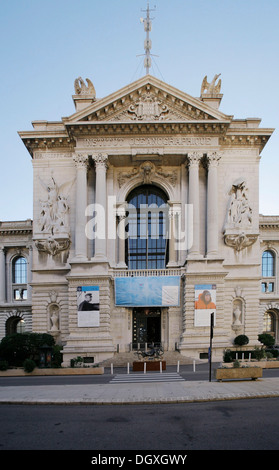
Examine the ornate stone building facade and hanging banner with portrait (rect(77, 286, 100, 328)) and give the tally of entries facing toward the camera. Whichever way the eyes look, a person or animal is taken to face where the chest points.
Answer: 2

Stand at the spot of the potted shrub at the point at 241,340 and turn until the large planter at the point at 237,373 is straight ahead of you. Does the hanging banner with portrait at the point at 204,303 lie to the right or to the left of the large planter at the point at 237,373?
right

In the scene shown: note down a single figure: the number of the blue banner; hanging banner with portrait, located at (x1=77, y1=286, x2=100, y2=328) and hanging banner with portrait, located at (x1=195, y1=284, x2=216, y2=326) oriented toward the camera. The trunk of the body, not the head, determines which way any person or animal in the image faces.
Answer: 3

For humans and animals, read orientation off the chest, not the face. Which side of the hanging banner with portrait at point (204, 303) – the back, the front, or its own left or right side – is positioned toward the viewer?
front

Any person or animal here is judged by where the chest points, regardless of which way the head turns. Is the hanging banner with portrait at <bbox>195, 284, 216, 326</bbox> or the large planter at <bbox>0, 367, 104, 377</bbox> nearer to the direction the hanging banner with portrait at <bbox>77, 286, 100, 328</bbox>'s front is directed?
the large planter

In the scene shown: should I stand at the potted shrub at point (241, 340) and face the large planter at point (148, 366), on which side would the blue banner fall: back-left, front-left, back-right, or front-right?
front-right

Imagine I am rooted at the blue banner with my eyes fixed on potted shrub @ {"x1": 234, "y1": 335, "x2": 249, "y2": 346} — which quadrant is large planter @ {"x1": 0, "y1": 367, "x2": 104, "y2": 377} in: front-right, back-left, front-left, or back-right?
back-right

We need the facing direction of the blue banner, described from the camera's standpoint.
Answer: facing the viewer

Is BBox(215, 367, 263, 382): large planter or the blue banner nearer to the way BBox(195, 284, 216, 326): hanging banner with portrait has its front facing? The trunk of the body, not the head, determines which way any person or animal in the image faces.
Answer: the large planter

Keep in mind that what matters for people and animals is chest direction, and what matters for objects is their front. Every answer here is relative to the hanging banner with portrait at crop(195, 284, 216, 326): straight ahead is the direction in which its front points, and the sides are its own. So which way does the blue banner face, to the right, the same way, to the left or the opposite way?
the same way

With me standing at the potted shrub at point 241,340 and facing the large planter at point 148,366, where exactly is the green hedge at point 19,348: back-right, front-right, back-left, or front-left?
front-right

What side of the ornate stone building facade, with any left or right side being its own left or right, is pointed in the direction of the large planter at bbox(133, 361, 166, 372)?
front

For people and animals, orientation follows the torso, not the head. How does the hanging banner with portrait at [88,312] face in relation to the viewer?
toward the camera
